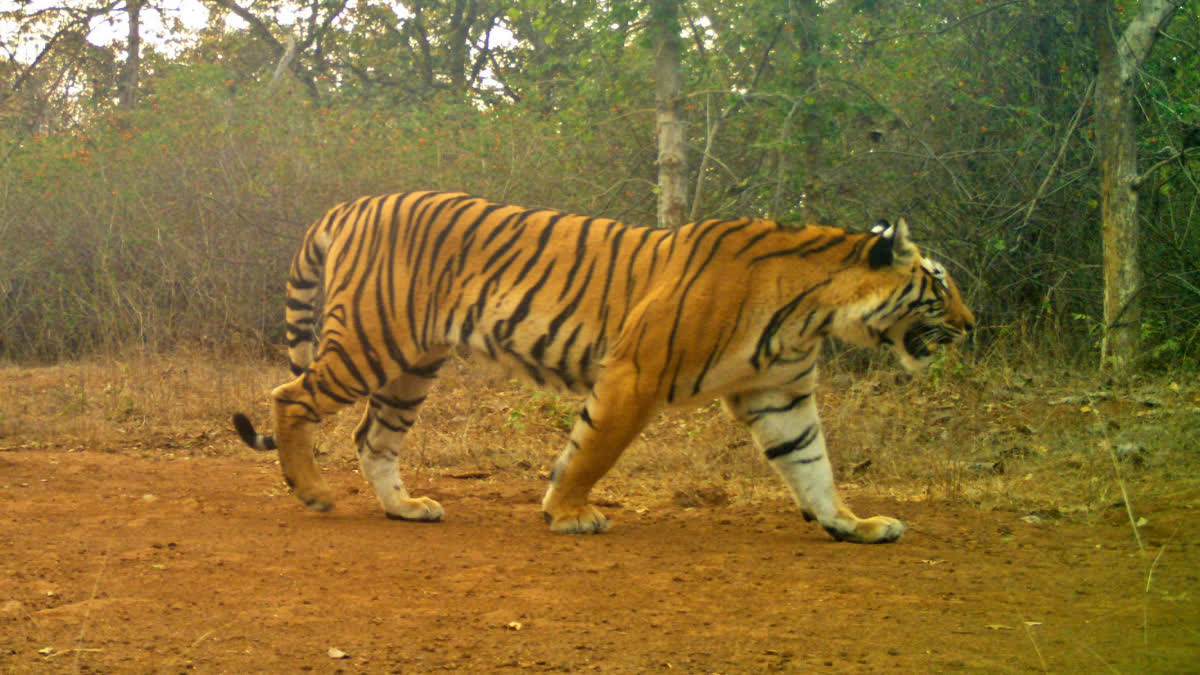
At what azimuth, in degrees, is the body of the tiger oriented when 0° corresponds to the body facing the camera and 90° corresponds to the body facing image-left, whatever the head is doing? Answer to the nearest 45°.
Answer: approximately 270°
